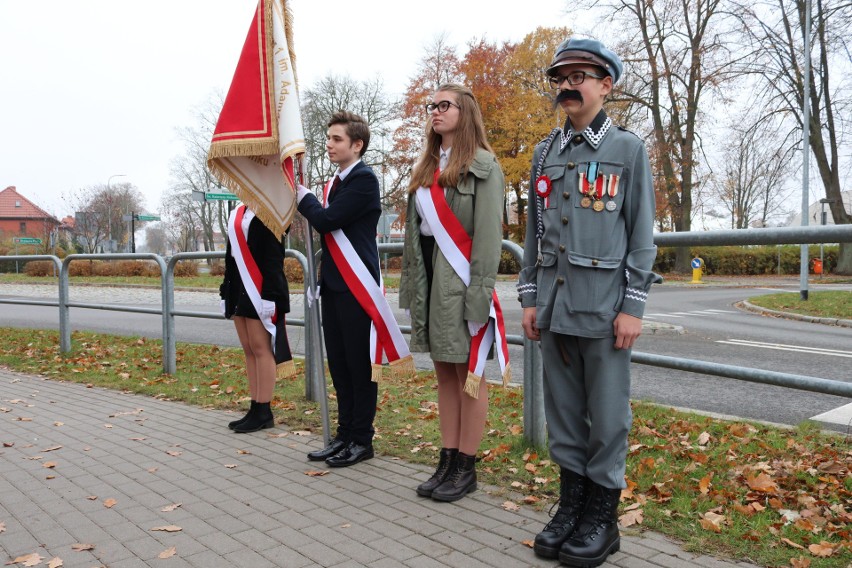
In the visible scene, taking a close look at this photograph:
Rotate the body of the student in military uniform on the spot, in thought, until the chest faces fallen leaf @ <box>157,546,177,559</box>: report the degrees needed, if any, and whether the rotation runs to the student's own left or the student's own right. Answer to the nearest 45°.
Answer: approximately 45° to the student's own right

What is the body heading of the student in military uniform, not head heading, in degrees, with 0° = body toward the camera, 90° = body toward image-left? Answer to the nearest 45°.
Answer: approximately 45°

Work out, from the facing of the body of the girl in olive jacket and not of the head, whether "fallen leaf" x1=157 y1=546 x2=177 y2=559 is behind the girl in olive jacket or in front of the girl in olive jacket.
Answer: in front

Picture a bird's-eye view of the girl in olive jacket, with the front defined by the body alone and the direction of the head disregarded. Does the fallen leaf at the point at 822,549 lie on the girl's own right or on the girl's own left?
on the girl's own left

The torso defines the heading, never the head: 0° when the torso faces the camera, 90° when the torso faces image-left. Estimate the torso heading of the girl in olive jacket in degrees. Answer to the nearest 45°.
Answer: approximately 45°

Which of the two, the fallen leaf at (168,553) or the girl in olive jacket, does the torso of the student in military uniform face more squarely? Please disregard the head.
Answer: the fallen leaf

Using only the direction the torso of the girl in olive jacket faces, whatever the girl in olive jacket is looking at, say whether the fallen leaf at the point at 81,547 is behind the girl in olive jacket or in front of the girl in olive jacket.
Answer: in front

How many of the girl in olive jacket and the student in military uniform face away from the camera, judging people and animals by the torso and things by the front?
0
